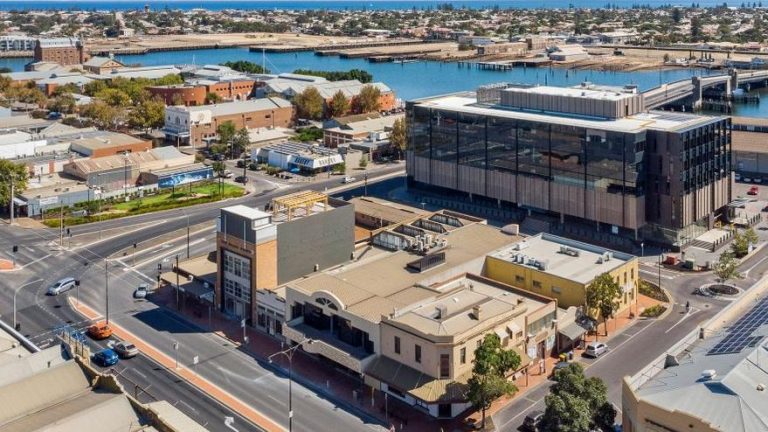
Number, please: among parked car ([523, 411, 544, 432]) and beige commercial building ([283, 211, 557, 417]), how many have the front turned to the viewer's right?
0

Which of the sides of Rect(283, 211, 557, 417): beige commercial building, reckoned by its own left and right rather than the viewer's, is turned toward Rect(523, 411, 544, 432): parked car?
left

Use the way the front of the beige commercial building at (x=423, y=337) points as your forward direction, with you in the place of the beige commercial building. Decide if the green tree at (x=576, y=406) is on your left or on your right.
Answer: on your left
